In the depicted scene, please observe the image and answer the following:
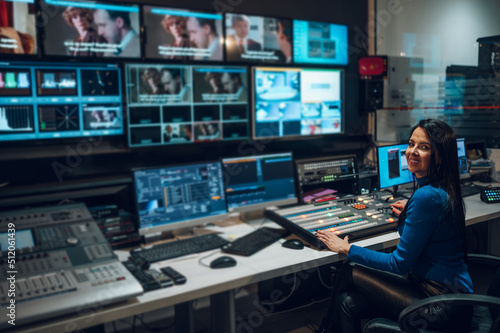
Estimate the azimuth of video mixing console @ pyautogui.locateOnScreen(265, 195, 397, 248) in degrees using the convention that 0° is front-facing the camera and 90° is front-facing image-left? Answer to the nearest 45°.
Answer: approximately 315°

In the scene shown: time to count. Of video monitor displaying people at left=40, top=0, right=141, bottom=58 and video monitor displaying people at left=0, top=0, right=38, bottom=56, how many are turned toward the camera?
2

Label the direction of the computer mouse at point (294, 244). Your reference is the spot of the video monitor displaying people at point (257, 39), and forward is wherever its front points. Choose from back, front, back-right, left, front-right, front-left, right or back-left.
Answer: front-right

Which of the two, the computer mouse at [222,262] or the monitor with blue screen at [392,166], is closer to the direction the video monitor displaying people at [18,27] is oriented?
the computer mouse

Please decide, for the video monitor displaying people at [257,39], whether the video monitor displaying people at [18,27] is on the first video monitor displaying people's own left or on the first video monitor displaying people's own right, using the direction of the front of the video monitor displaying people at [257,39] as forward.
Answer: on the first video monitor displaying people's own right

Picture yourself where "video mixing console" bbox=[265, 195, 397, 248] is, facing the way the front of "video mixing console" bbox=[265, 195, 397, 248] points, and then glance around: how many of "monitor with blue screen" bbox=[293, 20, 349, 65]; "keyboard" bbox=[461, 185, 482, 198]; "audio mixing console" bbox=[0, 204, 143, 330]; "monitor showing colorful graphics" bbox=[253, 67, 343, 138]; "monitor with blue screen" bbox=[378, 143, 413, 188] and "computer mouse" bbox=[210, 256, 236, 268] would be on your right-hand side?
2

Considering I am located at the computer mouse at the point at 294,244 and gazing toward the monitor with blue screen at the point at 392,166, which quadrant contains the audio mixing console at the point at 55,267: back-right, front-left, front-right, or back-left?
back-left

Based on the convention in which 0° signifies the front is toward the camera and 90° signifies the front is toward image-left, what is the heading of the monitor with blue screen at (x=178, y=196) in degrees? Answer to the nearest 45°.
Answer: approximately 315°

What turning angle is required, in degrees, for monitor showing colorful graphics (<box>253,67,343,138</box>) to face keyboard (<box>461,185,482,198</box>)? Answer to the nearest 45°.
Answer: approximately 45° to its left
